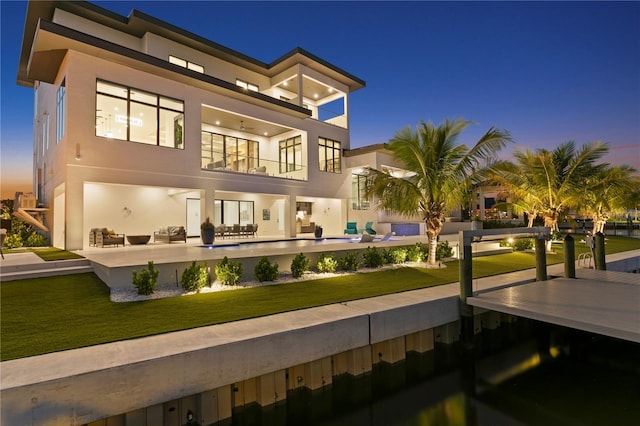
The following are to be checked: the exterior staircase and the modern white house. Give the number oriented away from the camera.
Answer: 0

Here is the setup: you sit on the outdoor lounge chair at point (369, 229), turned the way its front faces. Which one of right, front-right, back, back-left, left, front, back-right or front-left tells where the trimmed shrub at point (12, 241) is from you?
right

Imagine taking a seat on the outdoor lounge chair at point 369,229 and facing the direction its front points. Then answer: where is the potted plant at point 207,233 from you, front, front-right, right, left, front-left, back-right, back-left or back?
right

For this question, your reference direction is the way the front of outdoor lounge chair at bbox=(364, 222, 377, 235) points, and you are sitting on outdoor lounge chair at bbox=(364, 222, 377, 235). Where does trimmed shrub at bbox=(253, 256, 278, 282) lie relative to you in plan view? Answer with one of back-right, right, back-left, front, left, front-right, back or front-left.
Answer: front-right

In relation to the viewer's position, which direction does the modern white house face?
facing the viewer and to the right of the viewer

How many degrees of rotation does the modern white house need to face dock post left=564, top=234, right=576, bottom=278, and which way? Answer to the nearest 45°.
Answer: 0° — it already faces it

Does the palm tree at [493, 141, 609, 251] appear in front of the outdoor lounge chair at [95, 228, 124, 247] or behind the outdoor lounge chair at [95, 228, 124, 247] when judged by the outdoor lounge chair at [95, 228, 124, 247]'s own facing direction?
in front
